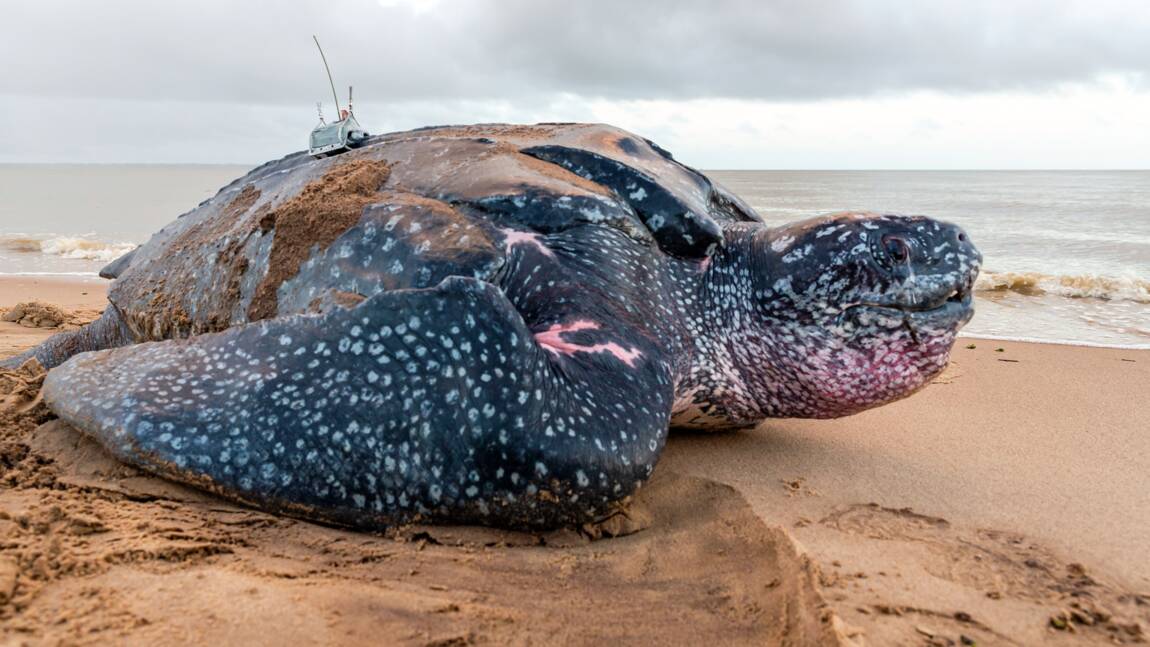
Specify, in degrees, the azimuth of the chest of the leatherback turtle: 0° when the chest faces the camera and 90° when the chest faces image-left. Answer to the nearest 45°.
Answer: approximately 270°
